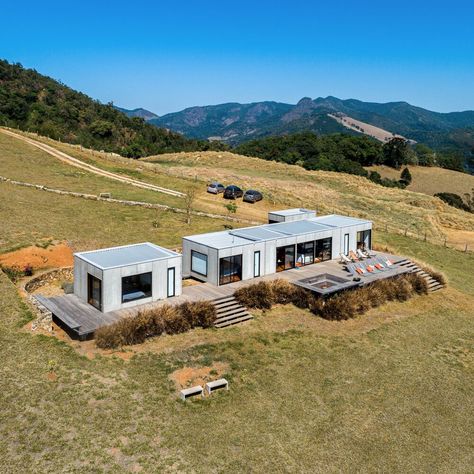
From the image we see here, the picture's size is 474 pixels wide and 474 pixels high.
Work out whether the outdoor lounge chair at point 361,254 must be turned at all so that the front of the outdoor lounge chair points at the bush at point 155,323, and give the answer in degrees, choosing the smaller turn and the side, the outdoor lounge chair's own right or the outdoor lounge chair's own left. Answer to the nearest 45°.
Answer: approximately 90° to the outdoor lounge chair's own right

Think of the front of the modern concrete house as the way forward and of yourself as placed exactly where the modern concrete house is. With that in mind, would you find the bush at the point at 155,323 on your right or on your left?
on your right

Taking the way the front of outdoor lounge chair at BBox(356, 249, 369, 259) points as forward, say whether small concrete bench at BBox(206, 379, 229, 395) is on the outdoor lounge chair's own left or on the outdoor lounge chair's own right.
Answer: on the outdoor lounge chair's own right

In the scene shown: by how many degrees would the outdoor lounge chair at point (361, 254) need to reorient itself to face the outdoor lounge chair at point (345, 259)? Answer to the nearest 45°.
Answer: approximately 90° to its right

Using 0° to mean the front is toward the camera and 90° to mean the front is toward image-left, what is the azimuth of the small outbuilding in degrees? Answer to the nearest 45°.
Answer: approximately 315°

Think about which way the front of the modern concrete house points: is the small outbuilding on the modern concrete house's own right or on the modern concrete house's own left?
on the modern concrete house's own right

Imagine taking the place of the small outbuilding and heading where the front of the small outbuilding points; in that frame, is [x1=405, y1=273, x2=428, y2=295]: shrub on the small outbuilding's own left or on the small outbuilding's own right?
on the small outbuilding's own left

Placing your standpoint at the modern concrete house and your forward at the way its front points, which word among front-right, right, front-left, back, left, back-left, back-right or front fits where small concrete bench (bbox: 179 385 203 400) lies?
front-right

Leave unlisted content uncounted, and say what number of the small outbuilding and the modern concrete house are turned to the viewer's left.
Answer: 0

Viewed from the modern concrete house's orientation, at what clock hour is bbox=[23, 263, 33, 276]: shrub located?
The shrub is roughly at 4 o'clock from the modern concrete house.

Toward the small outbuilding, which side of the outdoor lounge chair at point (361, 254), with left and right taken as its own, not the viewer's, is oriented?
right

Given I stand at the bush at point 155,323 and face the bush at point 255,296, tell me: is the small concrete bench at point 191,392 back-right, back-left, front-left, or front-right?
back-right
